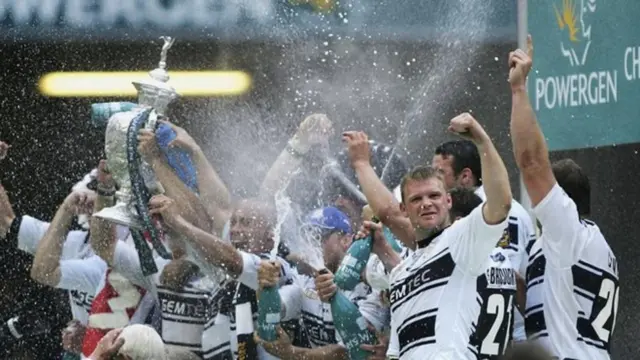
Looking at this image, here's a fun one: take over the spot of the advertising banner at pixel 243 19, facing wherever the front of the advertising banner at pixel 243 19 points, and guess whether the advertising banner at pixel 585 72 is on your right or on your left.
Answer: on your left

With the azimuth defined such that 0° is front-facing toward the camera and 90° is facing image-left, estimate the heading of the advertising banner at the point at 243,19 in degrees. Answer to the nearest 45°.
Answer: approximately 0°
